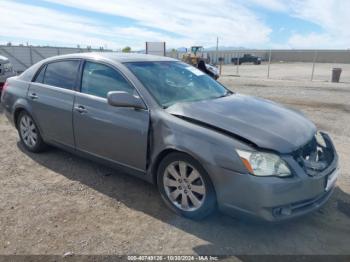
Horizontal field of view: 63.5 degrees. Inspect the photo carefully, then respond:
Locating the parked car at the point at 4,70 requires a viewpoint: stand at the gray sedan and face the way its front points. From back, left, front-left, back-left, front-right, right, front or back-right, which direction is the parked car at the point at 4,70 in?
back

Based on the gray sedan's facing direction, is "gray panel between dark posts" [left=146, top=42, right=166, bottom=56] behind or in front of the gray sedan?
behind
